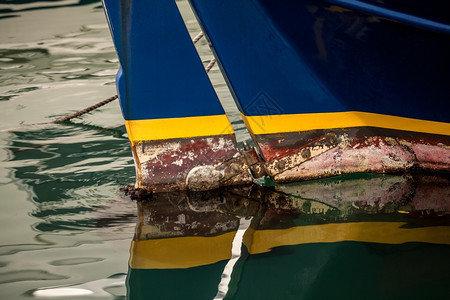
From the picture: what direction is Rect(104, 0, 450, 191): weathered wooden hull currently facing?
to the viewer's right
